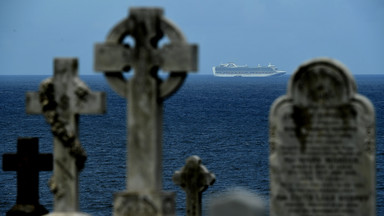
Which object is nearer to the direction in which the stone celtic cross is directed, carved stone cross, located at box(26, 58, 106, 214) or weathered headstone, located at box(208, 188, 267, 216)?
the weathered headstone

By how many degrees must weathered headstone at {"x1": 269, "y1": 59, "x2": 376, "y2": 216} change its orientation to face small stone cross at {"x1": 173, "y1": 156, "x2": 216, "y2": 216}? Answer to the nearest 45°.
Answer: approximately 135° to its right

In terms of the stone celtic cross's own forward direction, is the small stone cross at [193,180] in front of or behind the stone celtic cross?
behind

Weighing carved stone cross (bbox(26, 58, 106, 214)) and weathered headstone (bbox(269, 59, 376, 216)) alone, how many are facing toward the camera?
2

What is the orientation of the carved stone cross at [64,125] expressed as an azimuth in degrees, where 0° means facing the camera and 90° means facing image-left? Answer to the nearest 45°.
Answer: approximately 0°

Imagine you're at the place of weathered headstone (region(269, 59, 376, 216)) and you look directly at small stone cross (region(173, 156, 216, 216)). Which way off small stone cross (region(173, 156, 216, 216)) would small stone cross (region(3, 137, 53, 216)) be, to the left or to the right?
left

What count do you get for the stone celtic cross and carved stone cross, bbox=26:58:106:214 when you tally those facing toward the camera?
2

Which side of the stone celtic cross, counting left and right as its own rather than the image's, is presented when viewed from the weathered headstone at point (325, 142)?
left

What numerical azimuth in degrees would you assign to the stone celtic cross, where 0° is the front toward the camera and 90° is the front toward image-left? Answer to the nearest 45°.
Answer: approximately 0°
